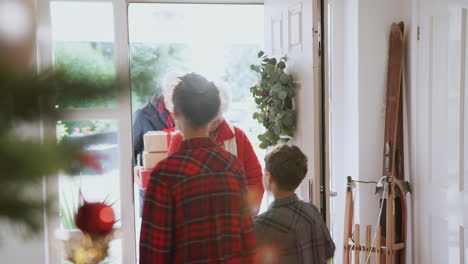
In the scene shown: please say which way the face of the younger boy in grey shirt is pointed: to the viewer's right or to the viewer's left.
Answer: to the viewer's left

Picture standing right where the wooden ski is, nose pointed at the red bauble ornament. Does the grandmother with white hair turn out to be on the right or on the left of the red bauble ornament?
right

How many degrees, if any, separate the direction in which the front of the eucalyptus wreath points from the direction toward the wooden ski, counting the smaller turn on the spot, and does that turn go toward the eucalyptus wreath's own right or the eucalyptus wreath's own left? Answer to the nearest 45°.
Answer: approximately 180°

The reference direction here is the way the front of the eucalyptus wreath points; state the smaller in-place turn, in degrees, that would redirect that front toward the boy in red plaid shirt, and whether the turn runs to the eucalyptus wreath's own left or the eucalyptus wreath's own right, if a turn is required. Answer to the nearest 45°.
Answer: approximately 45° to the eucalyptus wreath's own left

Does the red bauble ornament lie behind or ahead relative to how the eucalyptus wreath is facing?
ahead

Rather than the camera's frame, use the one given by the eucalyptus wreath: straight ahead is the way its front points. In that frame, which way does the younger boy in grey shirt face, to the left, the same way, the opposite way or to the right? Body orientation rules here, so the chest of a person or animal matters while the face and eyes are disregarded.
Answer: to the right

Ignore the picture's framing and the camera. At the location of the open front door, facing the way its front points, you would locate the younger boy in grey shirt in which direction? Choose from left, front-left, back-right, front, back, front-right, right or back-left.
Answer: front-left

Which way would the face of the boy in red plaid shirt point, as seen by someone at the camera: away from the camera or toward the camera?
away from the camera

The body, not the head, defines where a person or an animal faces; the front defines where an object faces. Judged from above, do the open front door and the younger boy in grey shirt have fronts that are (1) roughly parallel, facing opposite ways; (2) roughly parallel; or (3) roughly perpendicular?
roughly perpendicular

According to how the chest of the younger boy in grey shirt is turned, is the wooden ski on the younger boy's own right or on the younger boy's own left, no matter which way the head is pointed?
on the younger boy's own right

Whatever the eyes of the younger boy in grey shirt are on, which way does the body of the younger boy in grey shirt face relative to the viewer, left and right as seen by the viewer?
facing away from the viewer and to the left of the viewer

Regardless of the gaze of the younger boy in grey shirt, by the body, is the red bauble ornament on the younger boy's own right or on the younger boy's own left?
on the younger boy's own left

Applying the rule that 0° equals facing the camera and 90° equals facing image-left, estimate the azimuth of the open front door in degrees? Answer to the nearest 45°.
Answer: approximately 45°

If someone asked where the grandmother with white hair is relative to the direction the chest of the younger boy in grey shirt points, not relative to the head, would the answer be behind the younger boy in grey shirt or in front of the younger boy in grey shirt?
in front

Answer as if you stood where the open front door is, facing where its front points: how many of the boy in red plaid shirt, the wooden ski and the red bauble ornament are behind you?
1
